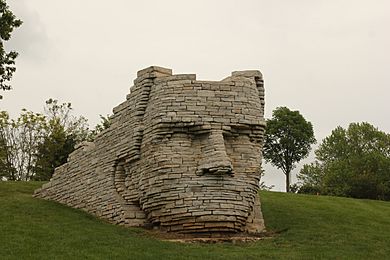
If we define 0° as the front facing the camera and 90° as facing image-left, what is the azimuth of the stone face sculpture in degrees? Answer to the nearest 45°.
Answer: approximately 315°
